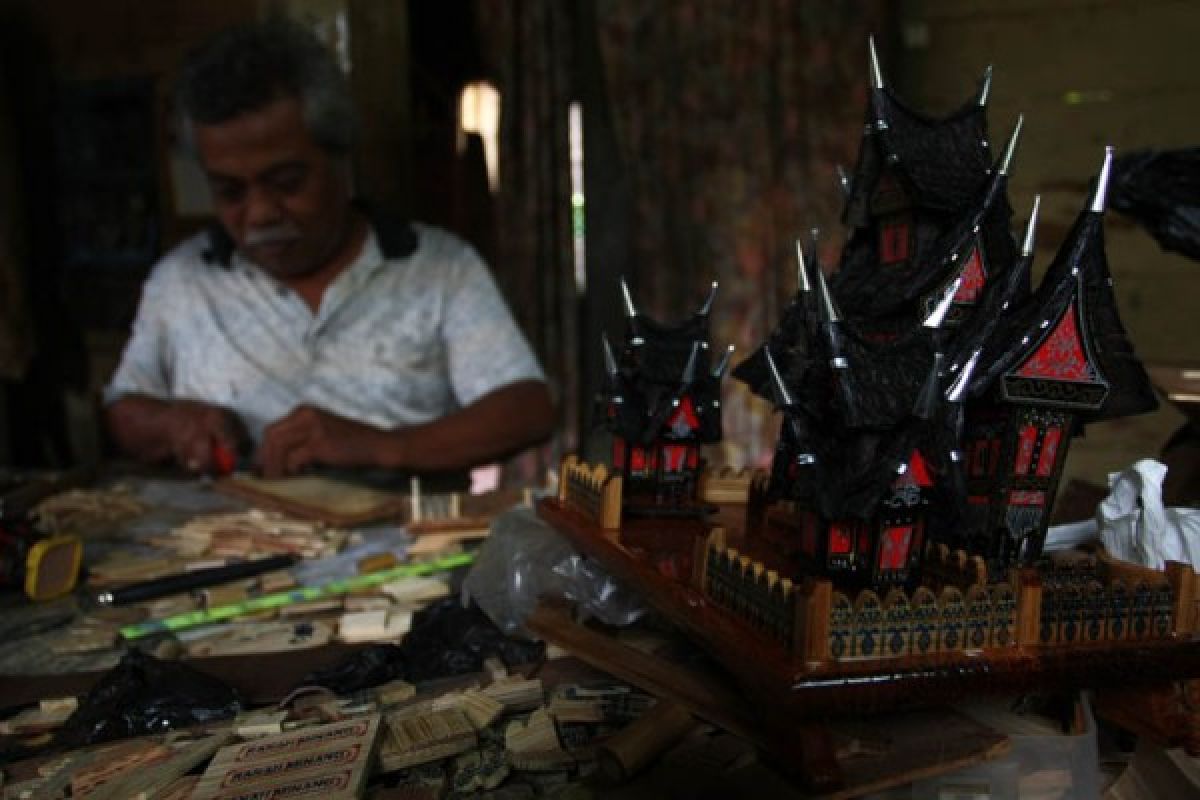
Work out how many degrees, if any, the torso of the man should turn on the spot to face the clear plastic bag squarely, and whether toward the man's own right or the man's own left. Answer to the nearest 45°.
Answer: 0° — they already face it

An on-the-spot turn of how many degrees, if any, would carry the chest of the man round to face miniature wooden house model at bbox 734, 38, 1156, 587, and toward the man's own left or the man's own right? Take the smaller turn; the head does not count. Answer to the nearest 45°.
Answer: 0° — they already face it

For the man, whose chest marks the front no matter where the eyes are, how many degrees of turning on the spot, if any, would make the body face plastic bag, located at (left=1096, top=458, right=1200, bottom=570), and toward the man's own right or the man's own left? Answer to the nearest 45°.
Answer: approximately 45° to the man's own left

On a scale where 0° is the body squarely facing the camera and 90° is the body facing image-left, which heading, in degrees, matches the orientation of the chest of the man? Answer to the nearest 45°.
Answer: approximately 0°

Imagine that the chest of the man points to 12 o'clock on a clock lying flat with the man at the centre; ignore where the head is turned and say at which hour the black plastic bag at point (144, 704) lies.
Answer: The black plastic bag is roughly at 12 o'clock from the man.

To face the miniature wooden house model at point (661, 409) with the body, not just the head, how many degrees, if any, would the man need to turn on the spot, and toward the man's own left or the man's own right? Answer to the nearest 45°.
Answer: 0° — they already face it
